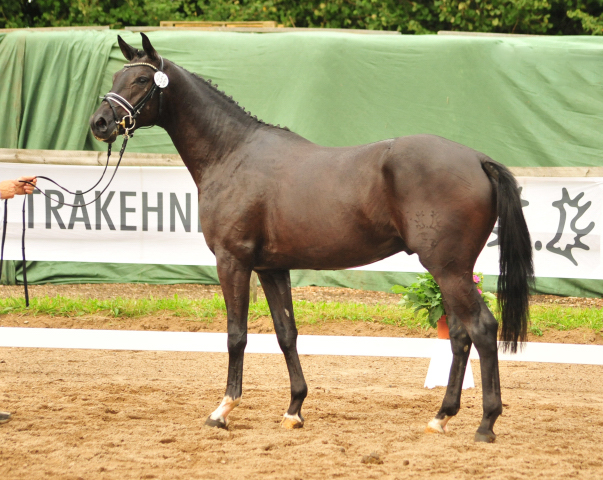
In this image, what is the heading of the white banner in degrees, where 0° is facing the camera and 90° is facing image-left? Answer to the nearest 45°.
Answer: approximately 0°

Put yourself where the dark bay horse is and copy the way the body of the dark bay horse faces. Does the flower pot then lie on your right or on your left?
on your right

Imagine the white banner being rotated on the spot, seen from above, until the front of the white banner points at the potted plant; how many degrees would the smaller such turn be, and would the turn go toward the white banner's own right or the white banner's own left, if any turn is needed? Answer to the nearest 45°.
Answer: approximately 45° to the white banner's own left

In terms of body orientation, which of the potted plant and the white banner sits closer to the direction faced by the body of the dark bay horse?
the white banner

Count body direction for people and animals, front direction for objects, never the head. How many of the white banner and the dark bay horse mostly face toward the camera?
1

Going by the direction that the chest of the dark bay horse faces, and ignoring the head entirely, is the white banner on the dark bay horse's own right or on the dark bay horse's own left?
on the dark bay horse's own right

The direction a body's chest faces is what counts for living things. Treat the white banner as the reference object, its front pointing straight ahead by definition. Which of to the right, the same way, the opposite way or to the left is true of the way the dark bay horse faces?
to the right

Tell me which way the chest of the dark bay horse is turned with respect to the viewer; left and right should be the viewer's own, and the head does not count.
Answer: facing to the left of the viewer

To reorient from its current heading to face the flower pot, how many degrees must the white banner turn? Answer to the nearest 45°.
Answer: approximately 45° to its left

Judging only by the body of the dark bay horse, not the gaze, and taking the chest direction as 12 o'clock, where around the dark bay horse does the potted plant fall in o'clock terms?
The potted plant is roughly at 4 o'clock from the dark bay horse.
